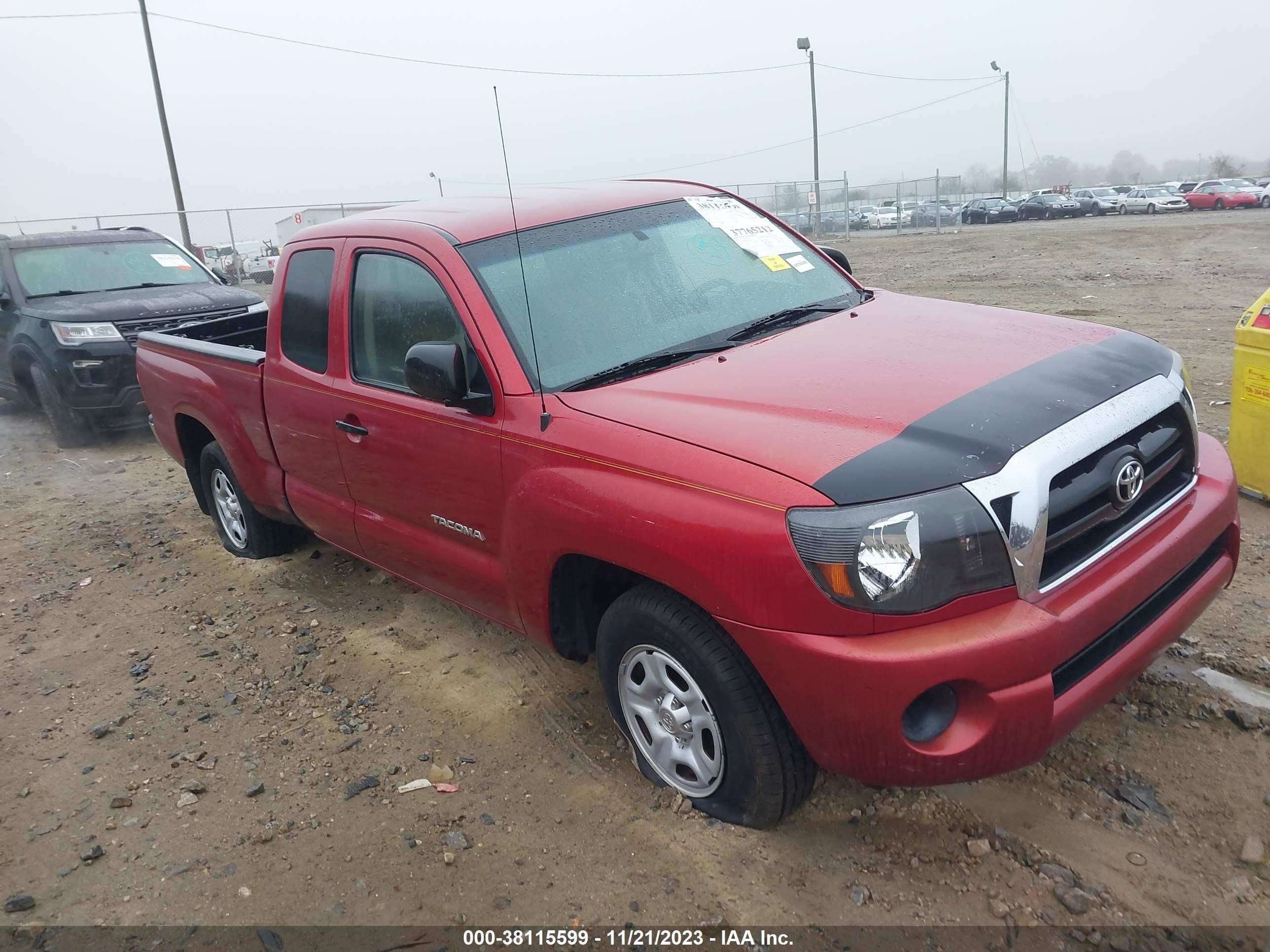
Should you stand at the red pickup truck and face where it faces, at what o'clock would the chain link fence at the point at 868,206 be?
The chain link fence is roughly at 8 o'clock from the red pickup truck.

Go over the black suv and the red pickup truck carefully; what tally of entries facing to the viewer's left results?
0

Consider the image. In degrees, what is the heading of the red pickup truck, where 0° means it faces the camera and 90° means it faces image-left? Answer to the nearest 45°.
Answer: approximately 315°

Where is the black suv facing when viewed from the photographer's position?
facing the viewer and to the right of the viewer

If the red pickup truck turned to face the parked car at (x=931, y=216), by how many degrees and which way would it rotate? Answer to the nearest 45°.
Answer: approximately 135° to its left

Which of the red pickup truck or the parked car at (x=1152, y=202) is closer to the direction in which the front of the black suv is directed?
the red pickup truck

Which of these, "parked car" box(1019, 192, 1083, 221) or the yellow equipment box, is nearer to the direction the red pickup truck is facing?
the yellow equipment box

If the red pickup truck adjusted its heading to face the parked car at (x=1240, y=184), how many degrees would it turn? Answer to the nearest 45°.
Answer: approximately 90° to its left

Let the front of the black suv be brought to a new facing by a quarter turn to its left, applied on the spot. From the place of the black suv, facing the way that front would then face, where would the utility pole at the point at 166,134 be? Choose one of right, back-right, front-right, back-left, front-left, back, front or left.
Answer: front-left
